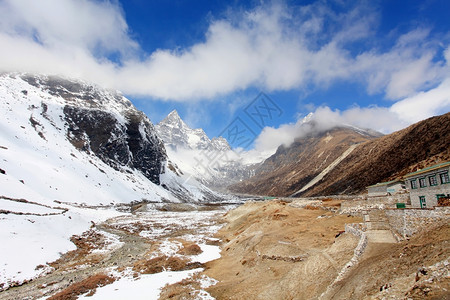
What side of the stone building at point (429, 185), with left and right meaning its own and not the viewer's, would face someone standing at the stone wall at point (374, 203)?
right

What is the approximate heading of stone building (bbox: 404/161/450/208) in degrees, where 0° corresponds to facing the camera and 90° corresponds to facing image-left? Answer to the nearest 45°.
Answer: approximately 45°

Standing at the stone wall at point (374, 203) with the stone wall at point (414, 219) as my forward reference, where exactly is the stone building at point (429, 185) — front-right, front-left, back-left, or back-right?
front-left

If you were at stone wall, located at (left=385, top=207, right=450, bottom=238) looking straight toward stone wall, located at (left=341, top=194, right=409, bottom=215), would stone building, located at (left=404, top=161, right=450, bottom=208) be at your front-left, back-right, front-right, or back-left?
front-right

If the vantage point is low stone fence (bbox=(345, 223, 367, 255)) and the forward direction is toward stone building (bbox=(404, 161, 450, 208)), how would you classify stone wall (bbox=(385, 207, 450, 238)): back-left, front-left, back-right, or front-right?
front-right

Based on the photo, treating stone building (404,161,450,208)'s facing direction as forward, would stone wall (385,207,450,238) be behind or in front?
in front

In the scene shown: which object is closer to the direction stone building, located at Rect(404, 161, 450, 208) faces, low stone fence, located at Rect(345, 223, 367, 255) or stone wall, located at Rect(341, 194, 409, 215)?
the low stone fence

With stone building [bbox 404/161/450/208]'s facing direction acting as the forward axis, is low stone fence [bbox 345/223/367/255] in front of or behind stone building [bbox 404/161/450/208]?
in front
